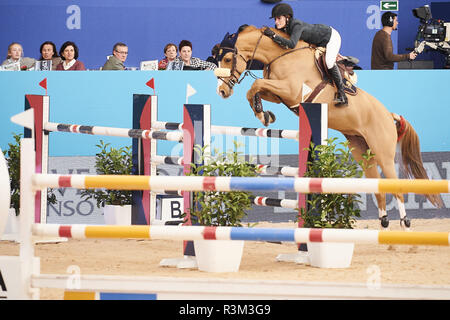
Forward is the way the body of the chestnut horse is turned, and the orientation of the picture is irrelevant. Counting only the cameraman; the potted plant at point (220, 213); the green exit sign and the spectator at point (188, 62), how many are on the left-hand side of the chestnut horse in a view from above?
1

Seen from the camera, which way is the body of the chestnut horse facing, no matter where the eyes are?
to the viewer's left

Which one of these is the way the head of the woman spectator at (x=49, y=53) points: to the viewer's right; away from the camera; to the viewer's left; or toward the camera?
toward the camera

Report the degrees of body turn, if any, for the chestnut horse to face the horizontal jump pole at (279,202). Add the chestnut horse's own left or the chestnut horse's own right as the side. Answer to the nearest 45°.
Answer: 0° — it already faces it

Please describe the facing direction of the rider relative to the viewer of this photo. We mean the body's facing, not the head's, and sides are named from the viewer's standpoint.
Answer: facing to the left of the viewer

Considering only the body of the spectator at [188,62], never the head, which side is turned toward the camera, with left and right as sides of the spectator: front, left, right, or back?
front

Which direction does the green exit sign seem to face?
toward the camera

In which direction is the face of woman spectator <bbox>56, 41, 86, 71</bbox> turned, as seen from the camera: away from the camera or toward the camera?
toward the camera

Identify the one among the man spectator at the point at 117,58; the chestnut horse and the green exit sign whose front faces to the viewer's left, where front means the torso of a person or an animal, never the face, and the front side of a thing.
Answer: the chestnut horse

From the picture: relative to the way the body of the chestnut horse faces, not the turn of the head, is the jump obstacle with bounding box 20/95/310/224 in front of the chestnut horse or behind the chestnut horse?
in front

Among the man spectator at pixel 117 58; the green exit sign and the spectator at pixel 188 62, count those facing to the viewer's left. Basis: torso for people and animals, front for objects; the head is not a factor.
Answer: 0

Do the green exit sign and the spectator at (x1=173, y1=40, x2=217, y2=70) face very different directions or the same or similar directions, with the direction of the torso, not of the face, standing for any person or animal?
same or similar directions
